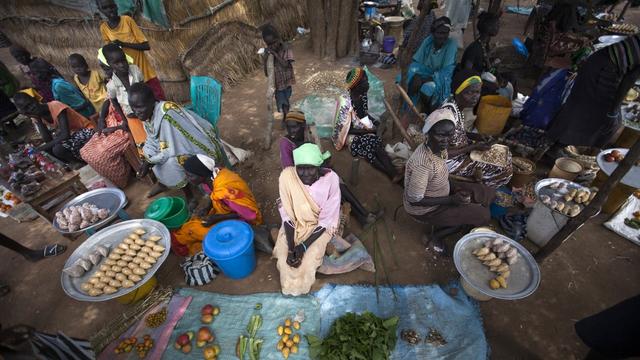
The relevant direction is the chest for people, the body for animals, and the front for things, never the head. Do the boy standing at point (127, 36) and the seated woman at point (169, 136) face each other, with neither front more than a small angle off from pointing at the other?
no

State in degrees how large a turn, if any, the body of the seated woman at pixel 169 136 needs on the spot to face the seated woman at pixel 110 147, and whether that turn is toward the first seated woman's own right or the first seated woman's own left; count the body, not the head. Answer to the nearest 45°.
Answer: approximately 90° to the first seated woman's own right

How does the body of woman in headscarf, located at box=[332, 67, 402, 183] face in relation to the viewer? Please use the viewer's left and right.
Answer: facing the viewer and to the right of the viewer

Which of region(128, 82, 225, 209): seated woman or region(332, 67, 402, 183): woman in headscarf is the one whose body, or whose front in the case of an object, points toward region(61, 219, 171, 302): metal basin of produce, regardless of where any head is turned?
the seated woman

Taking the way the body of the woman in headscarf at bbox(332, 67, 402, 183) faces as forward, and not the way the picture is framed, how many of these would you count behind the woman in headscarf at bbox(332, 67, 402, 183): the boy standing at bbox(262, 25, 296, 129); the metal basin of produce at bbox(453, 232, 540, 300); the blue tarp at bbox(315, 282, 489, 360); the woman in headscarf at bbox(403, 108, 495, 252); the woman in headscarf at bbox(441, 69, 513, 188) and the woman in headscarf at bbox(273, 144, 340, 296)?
1

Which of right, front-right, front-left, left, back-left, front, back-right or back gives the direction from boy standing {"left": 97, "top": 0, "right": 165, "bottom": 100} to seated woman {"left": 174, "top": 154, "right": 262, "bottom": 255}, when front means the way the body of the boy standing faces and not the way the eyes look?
front

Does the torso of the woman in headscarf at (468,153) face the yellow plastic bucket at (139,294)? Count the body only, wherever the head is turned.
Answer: no

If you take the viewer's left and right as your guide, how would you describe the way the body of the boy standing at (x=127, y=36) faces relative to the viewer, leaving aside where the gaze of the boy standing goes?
facing the viewer

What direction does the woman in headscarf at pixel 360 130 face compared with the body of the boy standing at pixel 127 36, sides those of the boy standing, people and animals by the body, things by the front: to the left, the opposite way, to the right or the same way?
the same way

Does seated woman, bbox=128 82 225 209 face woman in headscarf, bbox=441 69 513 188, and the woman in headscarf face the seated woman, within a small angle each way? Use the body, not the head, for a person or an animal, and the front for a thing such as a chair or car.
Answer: no

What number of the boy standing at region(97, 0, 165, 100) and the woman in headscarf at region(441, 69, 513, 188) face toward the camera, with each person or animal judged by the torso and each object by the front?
1

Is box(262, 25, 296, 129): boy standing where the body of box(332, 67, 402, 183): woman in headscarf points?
no

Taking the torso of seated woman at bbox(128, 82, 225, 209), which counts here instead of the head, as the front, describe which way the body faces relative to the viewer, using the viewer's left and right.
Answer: facing the viewer and to the left of the viewer

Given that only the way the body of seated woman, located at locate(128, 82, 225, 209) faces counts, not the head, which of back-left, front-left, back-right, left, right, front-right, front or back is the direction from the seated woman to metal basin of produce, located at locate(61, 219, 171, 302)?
front

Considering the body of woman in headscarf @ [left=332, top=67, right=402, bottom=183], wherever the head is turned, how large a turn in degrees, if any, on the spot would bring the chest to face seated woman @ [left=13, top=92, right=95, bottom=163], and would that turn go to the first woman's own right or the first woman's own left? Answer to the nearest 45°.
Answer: approximately 135° to the first woman's own right

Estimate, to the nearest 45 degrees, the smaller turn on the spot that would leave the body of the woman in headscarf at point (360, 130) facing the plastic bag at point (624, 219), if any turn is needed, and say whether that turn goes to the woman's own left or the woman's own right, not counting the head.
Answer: approximately 45° to the woman's own left
